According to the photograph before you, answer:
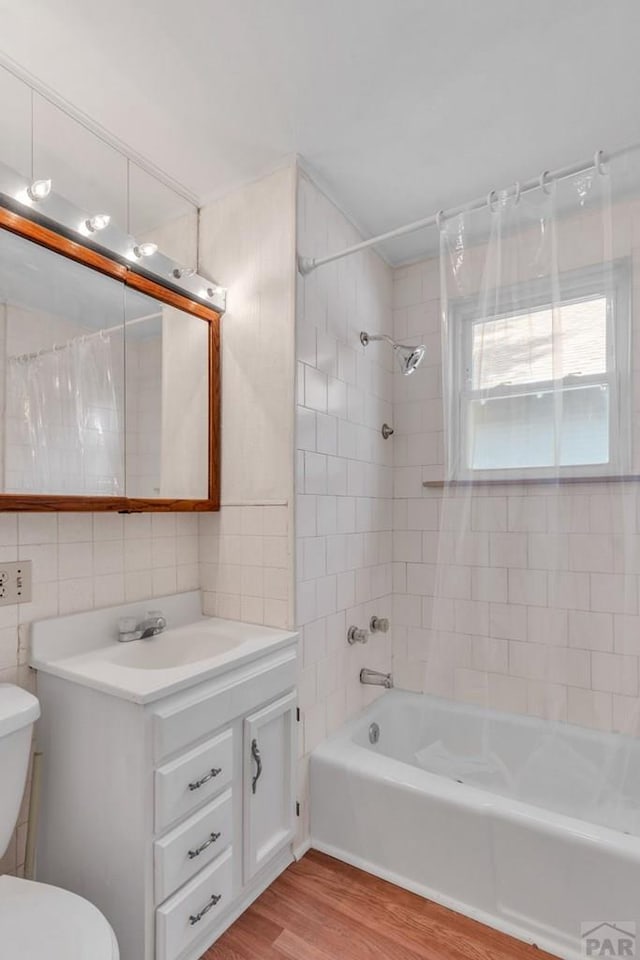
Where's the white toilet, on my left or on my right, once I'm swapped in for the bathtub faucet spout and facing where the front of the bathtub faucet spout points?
on my right

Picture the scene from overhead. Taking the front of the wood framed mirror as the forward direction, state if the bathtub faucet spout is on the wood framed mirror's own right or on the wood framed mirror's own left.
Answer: on the wood framed mirror's own left

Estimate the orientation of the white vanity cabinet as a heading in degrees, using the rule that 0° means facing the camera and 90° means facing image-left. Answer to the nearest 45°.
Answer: approximately 315°

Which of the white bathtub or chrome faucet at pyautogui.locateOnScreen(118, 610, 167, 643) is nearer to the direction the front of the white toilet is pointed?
the white bathtub

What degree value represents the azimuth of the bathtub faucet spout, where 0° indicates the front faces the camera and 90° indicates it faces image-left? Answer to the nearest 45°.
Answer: approximately 315°
